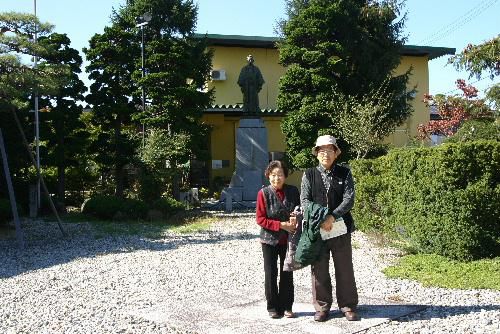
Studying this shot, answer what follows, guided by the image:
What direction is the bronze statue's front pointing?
toward the camera

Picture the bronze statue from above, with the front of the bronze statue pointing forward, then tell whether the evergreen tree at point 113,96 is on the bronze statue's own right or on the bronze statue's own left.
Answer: on the bronze statue's own right

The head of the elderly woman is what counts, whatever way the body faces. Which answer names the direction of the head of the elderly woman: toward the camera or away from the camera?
toward the camera

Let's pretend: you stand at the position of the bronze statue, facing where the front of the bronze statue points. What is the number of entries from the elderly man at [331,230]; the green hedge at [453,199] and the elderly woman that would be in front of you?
3

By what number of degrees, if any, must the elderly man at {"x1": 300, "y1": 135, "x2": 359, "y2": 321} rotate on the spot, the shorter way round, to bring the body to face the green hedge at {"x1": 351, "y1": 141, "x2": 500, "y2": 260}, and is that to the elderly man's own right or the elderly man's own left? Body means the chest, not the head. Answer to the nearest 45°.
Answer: approximately 135° to the elderly man's own left

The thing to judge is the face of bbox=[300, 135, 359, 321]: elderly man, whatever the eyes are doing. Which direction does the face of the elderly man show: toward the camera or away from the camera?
toward the camera

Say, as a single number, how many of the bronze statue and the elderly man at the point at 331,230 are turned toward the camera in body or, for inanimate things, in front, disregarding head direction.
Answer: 2

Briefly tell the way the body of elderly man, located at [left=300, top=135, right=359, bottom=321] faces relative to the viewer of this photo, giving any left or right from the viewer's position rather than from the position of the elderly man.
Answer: facing the viewer

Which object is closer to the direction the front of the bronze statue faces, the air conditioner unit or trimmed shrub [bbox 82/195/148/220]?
the trimmed shrub

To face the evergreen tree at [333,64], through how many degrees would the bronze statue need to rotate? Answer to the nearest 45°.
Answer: approximately 90° to its left

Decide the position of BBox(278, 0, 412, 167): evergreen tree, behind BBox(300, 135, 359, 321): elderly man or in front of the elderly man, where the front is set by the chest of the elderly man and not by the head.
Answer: behind

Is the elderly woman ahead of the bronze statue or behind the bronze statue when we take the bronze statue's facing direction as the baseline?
ahead

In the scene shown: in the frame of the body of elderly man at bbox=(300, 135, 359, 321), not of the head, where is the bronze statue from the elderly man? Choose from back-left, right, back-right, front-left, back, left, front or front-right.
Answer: back

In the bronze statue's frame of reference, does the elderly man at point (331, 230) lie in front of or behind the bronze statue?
in front

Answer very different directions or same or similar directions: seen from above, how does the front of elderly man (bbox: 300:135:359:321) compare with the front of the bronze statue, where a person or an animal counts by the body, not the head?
same or similar directions
